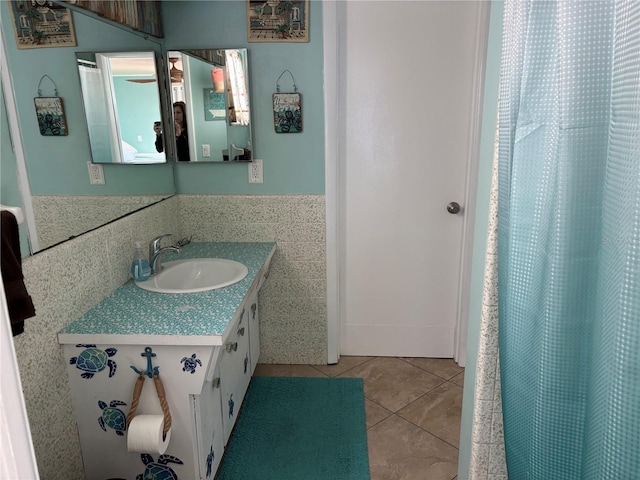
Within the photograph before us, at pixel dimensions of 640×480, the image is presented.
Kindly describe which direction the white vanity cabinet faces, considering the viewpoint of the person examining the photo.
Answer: facing to the right of the viewer

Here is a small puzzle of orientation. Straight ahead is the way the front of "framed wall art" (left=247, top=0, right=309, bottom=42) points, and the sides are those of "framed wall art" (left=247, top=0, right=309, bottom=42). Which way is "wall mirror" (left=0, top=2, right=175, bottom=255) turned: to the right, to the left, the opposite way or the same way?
to the left

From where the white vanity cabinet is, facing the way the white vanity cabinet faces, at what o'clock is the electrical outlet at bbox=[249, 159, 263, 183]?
The electrical outlet is roughly at 10 o'clock from the white vanity cabinet.

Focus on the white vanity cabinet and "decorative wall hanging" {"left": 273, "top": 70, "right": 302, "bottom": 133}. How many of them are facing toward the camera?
1

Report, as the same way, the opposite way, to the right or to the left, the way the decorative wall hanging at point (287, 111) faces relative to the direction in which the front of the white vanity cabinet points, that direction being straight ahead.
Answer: to the right

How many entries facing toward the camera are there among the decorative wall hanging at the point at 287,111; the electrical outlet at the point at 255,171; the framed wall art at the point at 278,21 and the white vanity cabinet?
3

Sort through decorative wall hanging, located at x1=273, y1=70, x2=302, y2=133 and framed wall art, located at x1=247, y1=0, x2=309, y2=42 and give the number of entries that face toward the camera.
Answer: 2

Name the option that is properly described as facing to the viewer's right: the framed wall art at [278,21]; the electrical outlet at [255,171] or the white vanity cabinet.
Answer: the white vanity cabinet

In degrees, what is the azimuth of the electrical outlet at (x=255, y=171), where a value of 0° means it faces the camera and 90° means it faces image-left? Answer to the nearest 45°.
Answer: approximately 0°

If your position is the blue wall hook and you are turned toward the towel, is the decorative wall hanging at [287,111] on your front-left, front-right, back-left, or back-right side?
back-right
